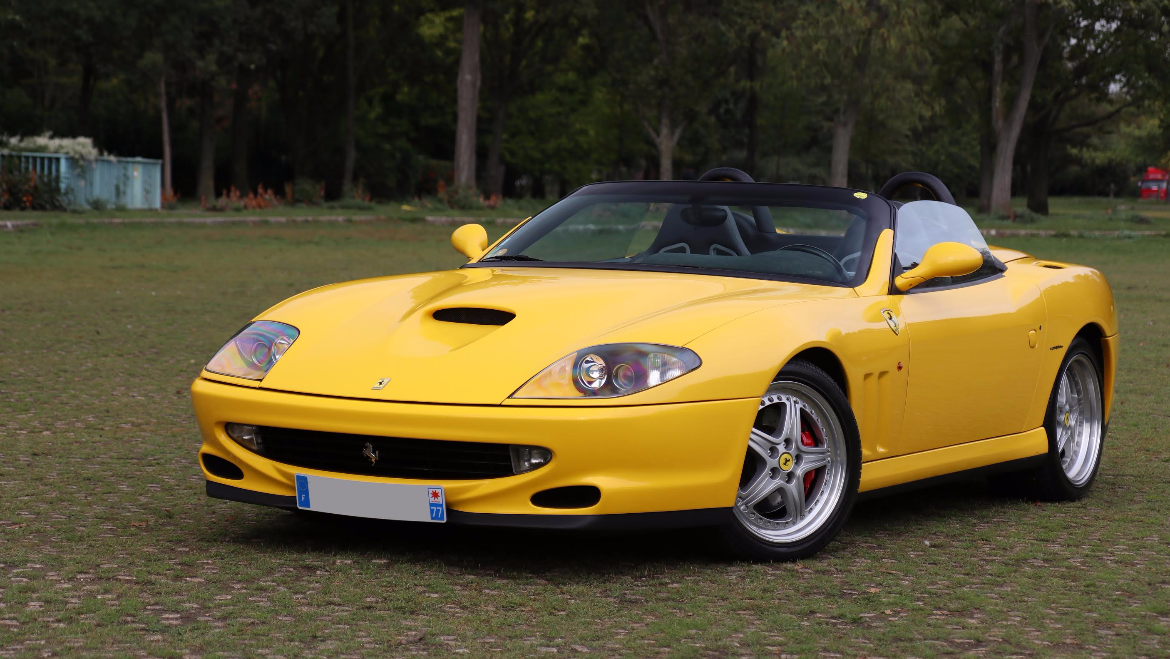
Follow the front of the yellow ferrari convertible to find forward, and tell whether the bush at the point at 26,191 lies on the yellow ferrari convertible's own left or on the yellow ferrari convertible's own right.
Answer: on the yellow ferrari convertible's own right

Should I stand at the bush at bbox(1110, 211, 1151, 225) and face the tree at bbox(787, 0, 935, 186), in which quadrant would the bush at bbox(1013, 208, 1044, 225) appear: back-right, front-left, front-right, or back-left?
front-left

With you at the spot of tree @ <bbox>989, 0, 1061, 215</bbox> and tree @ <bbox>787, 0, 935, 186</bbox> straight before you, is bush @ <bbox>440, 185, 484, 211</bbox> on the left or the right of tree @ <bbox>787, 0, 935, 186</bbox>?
left

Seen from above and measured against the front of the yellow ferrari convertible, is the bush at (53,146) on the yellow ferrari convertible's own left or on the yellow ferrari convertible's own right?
on the yellow ferrari convertible's own right

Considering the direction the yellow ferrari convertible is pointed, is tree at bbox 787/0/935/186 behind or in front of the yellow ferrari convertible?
behind

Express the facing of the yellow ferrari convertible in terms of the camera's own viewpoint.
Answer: facing the viewer and to the left of the viewer

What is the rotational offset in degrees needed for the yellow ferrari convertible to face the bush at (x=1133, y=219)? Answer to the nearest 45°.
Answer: approximately 135° to its right

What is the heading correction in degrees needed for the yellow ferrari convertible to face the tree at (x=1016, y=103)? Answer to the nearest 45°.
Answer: approximately 135° to its right

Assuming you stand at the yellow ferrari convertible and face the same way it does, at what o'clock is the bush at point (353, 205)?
The bush is roughly at 4 o'clock from the yellow ferrari convertible.

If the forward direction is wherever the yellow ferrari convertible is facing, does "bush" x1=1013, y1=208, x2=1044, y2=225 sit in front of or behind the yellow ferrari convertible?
behind
